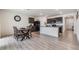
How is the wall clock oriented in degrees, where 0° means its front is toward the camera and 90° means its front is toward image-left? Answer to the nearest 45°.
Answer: approximately 0°
